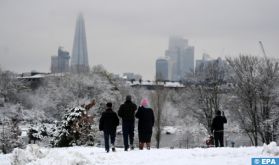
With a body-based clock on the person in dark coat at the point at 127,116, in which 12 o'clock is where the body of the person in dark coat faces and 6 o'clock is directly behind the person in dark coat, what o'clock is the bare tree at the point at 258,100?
The bare tree is roughly at 1 o'clock from the person in dark coat.

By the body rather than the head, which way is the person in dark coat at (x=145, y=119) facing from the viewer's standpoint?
away from the camera

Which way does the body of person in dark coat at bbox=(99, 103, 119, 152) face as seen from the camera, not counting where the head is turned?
away from the camera

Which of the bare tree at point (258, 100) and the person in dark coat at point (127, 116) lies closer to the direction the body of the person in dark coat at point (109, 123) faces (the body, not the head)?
the bare tree

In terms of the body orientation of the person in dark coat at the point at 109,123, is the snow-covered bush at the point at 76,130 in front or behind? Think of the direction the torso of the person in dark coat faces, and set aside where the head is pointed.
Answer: in front

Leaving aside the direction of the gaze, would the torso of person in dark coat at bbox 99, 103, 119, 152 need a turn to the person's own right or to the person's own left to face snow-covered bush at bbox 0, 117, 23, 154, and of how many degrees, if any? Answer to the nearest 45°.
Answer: approximately 45° to the person's own left

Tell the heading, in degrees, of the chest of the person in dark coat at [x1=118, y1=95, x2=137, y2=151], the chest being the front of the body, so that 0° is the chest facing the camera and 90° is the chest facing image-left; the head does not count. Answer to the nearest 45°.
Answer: approximately 180°
